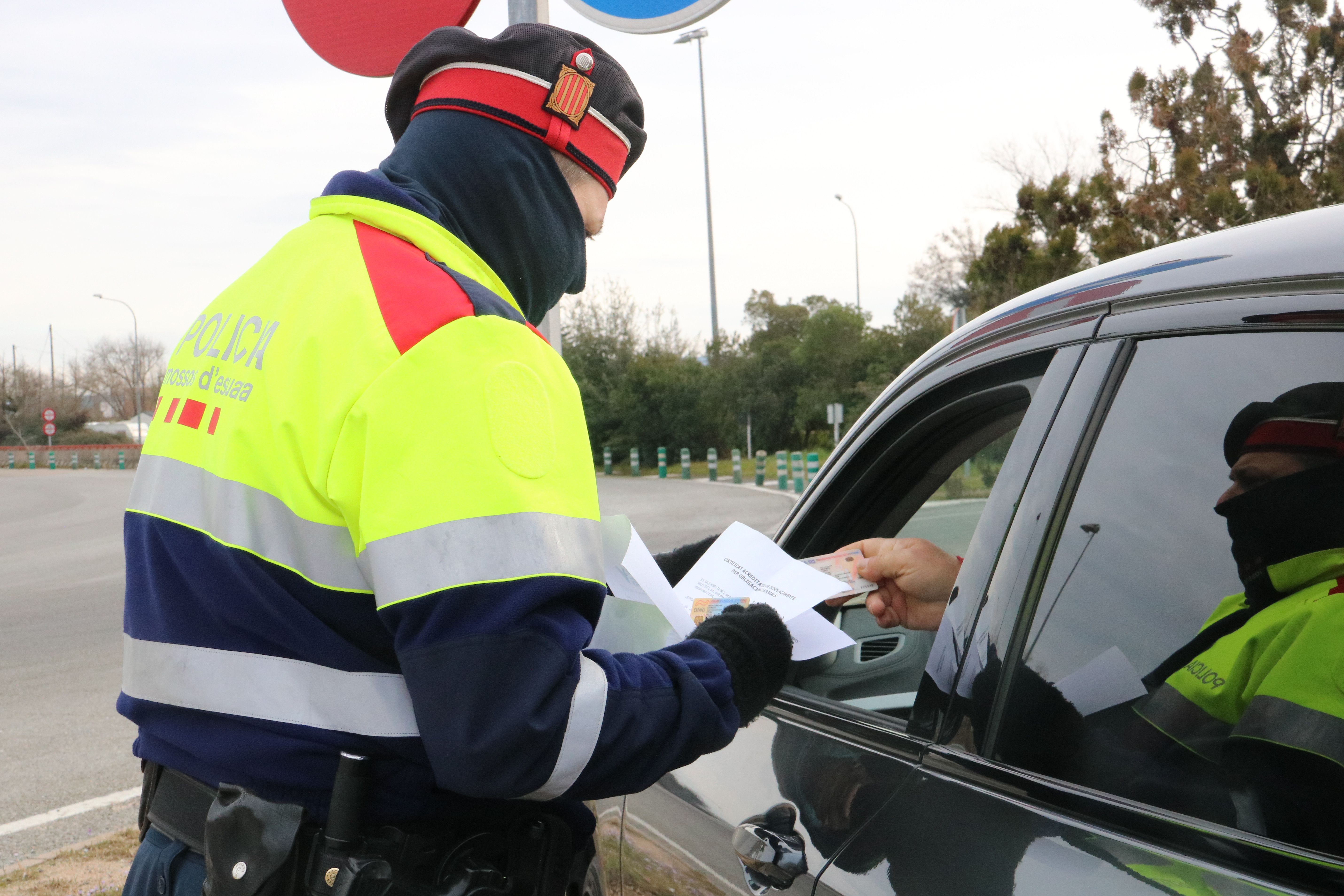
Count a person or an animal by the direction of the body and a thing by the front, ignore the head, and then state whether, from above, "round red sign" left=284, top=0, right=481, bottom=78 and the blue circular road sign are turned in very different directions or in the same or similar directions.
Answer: same or similar directions

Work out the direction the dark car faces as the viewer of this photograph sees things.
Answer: facing away from the viewer and to the left of the viewer

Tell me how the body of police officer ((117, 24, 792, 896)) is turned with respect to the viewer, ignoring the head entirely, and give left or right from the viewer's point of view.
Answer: facing away from the viewer and to the right of the viewer

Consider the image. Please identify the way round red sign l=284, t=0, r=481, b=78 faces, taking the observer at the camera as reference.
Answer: facing the viewer

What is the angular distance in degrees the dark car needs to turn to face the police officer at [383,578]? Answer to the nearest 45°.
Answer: approximately 45° to its left

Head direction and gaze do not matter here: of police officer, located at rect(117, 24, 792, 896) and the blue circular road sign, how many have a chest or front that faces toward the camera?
1

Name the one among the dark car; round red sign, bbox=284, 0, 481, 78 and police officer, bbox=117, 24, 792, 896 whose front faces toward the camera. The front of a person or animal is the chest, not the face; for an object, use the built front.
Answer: the round red sign

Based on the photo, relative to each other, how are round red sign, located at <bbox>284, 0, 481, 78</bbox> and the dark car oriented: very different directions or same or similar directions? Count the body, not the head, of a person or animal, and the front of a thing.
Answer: very different directions

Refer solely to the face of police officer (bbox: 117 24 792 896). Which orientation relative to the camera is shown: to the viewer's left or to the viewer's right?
to the viewer's right

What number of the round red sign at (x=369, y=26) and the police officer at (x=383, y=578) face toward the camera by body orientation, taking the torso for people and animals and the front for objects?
1

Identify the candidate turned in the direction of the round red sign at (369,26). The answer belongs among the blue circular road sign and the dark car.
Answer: the dark car

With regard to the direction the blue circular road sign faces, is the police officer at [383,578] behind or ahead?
ahead

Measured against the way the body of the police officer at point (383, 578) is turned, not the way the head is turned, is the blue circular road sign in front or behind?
in front

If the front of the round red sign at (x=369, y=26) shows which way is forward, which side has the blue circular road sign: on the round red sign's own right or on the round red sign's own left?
on the round red sign's own left

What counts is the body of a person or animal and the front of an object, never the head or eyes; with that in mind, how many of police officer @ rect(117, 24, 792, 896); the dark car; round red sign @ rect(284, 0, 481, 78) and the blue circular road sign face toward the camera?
2

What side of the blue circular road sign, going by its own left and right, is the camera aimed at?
front

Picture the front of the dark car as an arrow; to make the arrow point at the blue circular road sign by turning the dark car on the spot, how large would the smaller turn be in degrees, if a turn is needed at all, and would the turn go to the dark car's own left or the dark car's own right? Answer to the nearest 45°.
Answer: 0° — it already faces it

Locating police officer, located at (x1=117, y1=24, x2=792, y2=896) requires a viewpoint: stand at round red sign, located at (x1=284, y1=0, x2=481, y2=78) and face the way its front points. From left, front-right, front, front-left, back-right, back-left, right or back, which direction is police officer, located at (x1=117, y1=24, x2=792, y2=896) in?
front
